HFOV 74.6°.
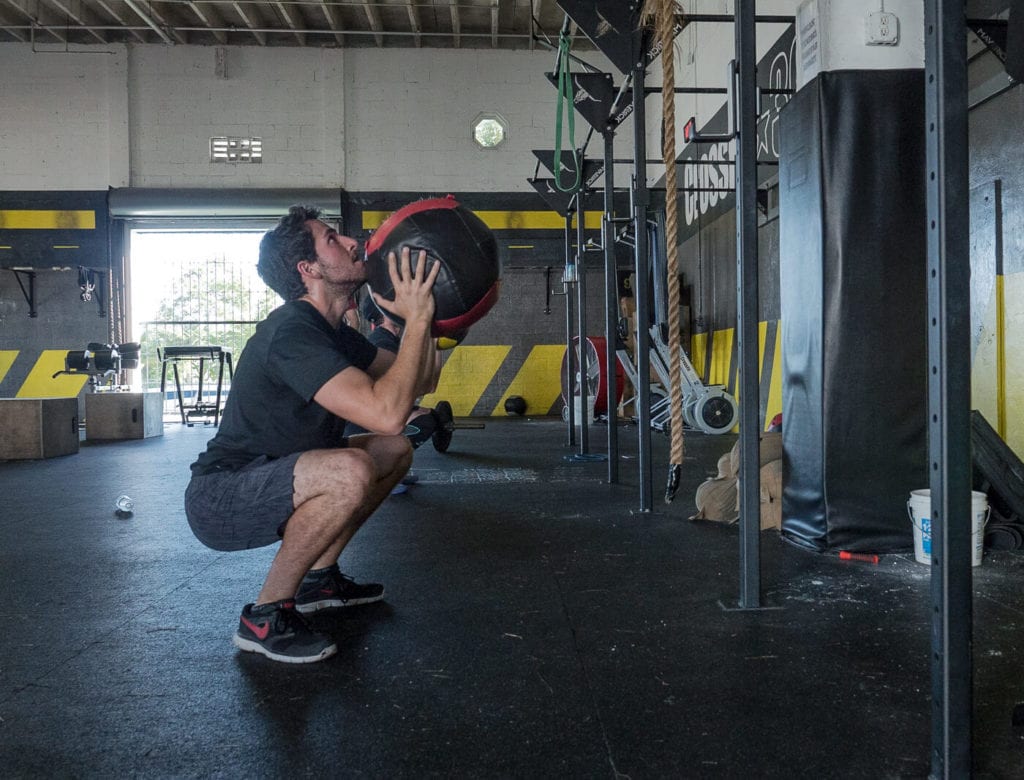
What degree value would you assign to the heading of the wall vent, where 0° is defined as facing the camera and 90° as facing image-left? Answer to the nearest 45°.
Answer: approximately 0°

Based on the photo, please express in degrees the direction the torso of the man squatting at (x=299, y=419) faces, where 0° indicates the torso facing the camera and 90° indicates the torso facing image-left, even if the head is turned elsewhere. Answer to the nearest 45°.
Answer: approximately 270°

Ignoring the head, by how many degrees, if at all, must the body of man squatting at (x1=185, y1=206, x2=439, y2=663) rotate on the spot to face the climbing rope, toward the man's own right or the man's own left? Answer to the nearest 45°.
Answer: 0° — they already face it

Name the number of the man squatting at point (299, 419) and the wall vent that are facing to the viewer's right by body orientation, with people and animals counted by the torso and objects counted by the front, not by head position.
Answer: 1

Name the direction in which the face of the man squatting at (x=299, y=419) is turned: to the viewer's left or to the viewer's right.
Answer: to the viewer's right

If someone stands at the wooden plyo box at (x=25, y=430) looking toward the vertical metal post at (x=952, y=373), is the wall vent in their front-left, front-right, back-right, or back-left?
back-left

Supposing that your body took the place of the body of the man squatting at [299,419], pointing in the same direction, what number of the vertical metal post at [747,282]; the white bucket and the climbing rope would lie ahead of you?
3

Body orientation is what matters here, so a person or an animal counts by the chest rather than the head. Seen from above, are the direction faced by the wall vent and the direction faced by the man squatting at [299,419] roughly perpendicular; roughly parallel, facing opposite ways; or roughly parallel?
roughly perpendicular

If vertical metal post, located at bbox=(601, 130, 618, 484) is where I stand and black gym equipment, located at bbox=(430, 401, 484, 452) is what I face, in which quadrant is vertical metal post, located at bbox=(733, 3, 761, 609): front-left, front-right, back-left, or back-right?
back-left

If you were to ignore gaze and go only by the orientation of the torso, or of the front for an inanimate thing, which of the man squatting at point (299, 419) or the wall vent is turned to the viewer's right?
the man squatting

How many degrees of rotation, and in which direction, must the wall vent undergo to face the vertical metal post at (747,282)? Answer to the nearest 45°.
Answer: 0° — it already faces it
